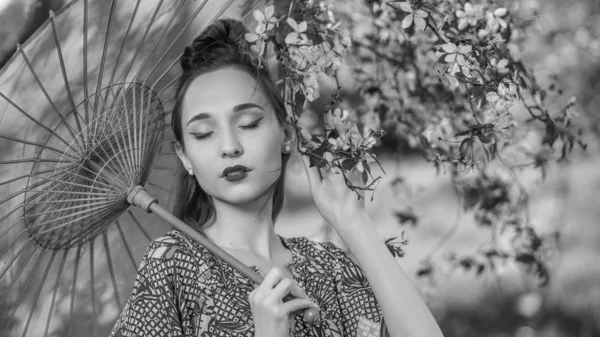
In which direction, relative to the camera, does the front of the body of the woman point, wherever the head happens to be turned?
toward the camera
